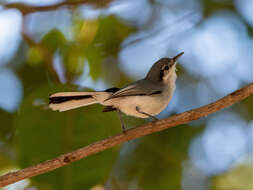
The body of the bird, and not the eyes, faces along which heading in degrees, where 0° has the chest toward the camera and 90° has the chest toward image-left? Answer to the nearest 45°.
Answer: approximately 270°

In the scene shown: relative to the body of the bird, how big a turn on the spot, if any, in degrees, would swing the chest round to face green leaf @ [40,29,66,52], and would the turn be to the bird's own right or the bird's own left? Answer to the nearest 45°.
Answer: approximately 135° to the bird's own left
